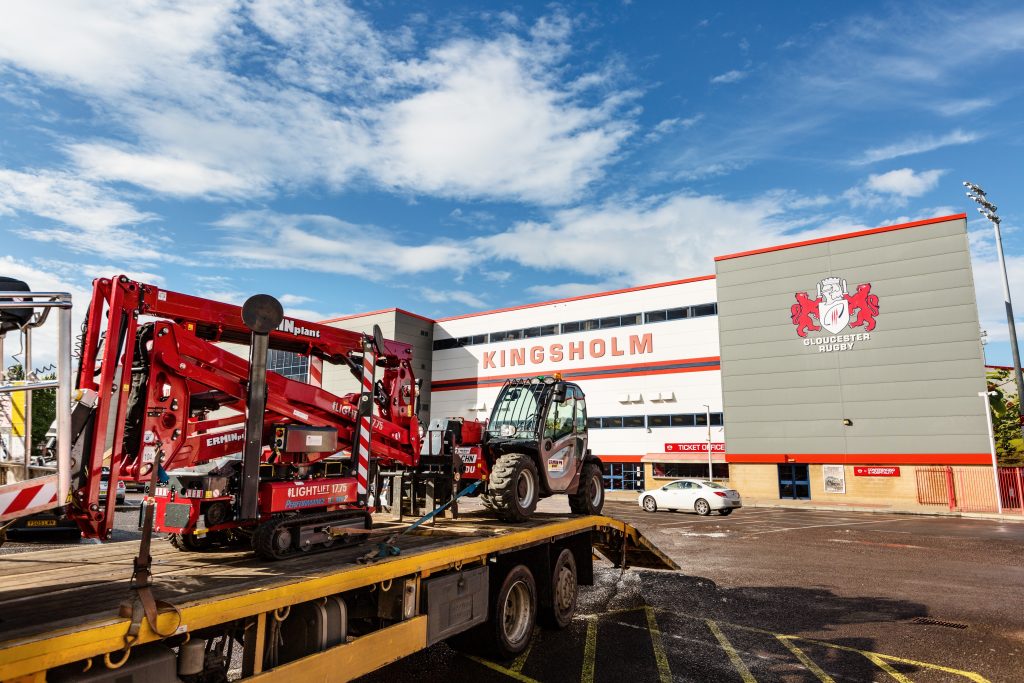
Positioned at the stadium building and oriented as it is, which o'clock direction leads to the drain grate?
The drain grate is roughly at 11 o'clock from the stadium building.

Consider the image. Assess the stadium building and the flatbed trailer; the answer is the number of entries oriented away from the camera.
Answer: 0

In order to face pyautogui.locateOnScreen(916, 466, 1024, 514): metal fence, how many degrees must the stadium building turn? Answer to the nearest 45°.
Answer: approximately 90° to its left

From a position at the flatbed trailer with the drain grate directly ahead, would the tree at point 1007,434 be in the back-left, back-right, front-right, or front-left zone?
front-left

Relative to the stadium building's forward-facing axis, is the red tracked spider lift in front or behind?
in front

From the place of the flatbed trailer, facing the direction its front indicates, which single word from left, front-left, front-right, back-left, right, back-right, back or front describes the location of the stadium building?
back

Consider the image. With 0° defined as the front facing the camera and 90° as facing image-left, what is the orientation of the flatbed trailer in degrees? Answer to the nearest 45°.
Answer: approximately 45°

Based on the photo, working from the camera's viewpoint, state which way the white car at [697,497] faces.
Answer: facing away from the viewer and to the left of the viewer

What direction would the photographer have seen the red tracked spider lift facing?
facing the viewer and to the left of the viewer

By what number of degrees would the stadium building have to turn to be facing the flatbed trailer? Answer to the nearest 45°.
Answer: approximately 45° to its left

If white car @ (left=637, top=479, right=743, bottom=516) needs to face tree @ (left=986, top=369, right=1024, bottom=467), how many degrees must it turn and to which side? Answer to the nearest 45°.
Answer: approximately 90° to its right

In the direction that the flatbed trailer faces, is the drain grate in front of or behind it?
behind
